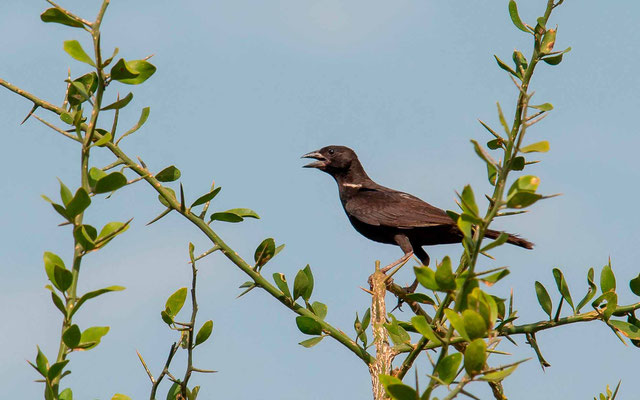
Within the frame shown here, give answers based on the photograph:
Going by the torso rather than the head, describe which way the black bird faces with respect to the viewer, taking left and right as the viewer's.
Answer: facing to the left of the viewer

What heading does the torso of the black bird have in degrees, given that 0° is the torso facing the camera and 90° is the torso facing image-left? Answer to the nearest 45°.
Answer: approximately 90°
